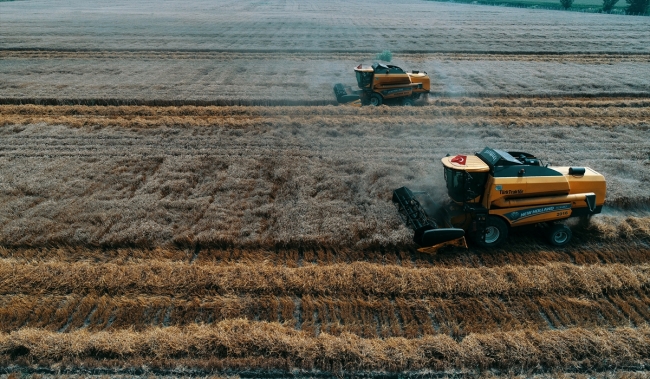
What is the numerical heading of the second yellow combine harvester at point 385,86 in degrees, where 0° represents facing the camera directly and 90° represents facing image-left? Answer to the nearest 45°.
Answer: approximately 90°
